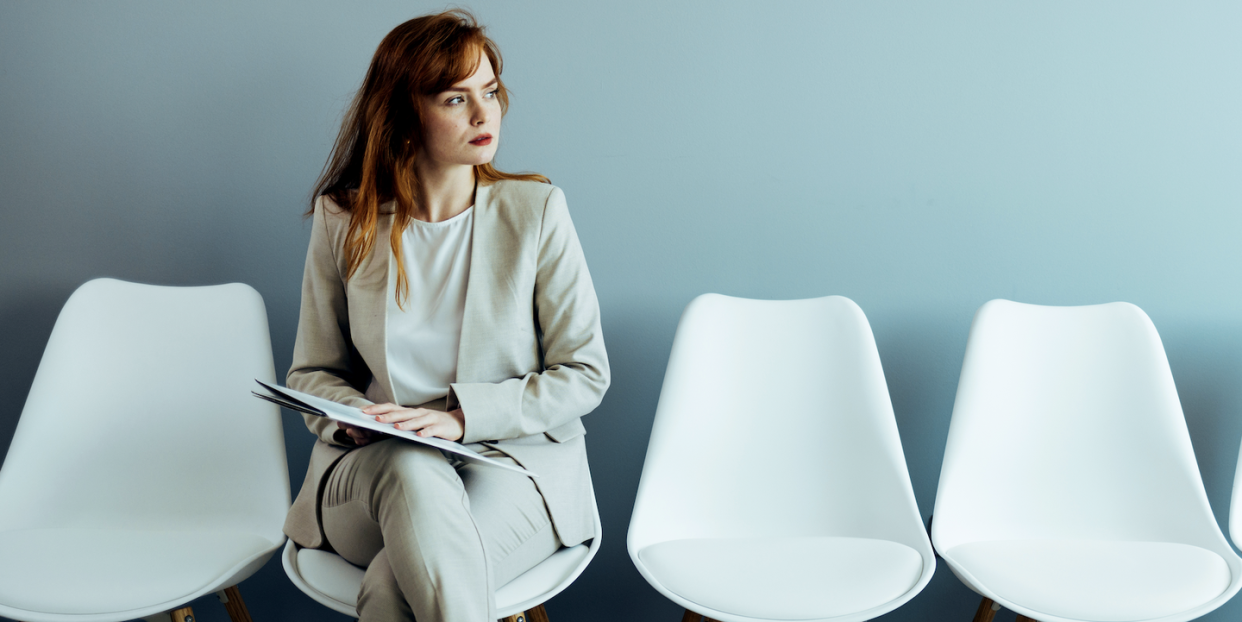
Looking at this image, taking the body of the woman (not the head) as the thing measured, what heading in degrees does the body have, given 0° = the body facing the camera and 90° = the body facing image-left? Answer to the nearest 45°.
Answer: approximately 0°

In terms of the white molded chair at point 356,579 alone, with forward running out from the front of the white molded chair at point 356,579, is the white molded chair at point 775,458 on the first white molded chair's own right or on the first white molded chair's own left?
on the first white molded chair's own left

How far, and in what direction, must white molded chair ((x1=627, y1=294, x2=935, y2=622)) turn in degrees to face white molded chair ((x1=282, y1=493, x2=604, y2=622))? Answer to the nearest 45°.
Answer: approximately 45° to its right

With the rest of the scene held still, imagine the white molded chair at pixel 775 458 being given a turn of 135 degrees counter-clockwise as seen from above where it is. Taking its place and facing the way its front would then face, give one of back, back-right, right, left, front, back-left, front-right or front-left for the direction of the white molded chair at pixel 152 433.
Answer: back-left
